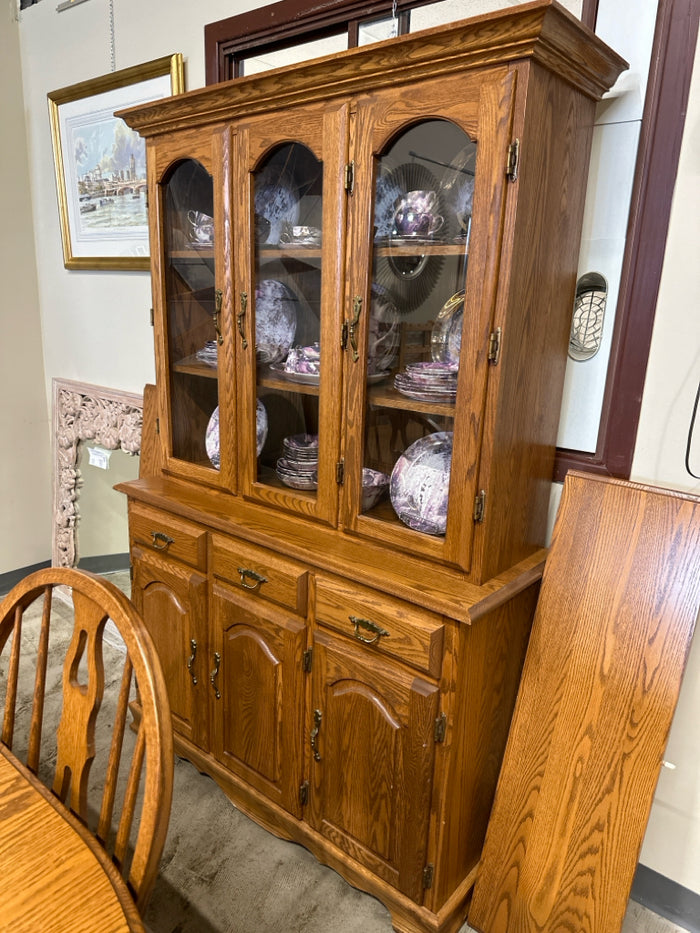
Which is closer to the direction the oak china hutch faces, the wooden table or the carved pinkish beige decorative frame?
the wooden table

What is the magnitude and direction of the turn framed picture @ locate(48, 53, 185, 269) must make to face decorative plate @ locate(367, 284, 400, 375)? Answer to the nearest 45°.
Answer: approximately 45° to its left

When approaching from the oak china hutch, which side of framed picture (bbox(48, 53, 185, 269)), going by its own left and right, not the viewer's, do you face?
left

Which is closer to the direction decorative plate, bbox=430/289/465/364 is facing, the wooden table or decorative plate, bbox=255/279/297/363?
the wooden table

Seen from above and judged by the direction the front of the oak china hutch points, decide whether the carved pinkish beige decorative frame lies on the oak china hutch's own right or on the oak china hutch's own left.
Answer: on the oak china hutch's own right

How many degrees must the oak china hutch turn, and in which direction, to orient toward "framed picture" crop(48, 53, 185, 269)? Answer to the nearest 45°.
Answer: approximately 90° to its right

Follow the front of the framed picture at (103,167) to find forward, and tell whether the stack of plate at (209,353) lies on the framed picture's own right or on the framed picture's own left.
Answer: on the framed picture's own left
